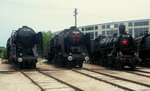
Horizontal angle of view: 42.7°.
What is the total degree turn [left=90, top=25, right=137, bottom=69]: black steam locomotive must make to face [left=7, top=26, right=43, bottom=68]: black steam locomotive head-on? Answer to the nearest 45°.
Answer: approximately 135° to its right

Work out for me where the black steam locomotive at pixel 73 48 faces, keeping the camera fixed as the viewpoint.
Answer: facing the viewer and to the right of the viewer

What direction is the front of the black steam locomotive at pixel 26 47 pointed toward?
toward the camera

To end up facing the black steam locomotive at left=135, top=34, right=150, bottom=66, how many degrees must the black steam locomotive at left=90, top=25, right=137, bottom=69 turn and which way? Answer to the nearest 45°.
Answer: approximately 90° to its left

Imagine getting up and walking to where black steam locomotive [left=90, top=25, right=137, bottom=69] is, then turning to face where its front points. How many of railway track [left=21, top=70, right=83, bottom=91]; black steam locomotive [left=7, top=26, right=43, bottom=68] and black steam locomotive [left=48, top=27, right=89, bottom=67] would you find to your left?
0

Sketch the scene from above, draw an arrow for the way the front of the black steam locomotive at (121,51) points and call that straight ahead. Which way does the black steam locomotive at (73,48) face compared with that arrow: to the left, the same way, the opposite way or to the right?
the same way

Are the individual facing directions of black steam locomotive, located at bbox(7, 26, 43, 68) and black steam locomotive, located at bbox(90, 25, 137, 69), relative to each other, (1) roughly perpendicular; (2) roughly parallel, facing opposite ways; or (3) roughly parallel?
roughly parallel

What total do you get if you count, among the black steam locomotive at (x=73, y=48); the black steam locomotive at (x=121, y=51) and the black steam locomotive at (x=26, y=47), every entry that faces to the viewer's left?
0

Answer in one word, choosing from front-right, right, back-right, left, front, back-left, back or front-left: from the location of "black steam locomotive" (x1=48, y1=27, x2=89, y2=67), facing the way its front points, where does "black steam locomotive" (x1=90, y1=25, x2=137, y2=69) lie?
front-left

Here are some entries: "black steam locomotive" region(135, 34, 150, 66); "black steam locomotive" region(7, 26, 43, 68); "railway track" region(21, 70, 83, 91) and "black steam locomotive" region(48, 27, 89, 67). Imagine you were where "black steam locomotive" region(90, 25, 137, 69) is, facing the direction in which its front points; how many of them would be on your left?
1

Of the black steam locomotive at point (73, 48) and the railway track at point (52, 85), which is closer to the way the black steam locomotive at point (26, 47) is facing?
the railway track

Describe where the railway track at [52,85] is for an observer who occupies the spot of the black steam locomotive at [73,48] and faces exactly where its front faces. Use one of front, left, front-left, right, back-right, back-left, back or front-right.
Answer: front-right

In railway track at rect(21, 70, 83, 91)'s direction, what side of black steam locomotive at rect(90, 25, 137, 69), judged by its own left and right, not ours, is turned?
right

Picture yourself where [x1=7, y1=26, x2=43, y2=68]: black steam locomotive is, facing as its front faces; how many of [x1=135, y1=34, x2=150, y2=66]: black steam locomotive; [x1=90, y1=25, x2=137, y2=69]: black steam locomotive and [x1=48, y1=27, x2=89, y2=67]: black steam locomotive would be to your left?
3

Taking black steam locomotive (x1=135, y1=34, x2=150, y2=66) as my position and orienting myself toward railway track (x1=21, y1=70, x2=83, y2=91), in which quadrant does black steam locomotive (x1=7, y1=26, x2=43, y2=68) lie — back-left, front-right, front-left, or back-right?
front-right

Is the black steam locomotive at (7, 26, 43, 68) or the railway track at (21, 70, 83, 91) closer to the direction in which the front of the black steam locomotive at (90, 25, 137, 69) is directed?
the railway track

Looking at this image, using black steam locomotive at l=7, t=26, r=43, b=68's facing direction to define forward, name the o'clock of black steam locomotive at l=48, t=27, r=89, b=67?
black steam locomotive at l=48, t=27, r=89, b=67 is roughly at 9 o'clock from black steam locomotive at l=7, t=26, r=43, b=68.
